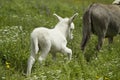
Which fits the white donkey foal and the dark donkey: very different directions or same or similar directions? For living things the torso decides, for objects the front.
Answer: same or similar directions

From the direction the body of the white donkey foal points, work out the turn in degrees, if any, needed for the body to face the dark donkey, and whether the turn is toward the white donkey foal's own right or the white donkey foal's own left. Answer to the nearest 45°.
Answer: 0° — it already faces it

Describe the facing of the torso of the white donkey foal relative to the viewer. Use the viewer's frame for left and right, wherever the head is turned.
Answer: facing away from the viewer and to the right of the viewer

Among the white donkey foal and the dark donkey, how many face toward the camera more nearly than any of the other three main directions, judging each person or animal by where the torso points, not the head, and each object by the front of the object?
0

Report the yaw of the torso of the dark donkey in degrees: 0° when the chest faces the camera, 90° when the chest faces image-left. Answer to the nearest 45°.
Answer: approximately 225°

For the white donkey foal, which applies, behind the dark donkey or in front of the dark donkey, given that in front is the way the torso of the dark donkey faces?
behind
